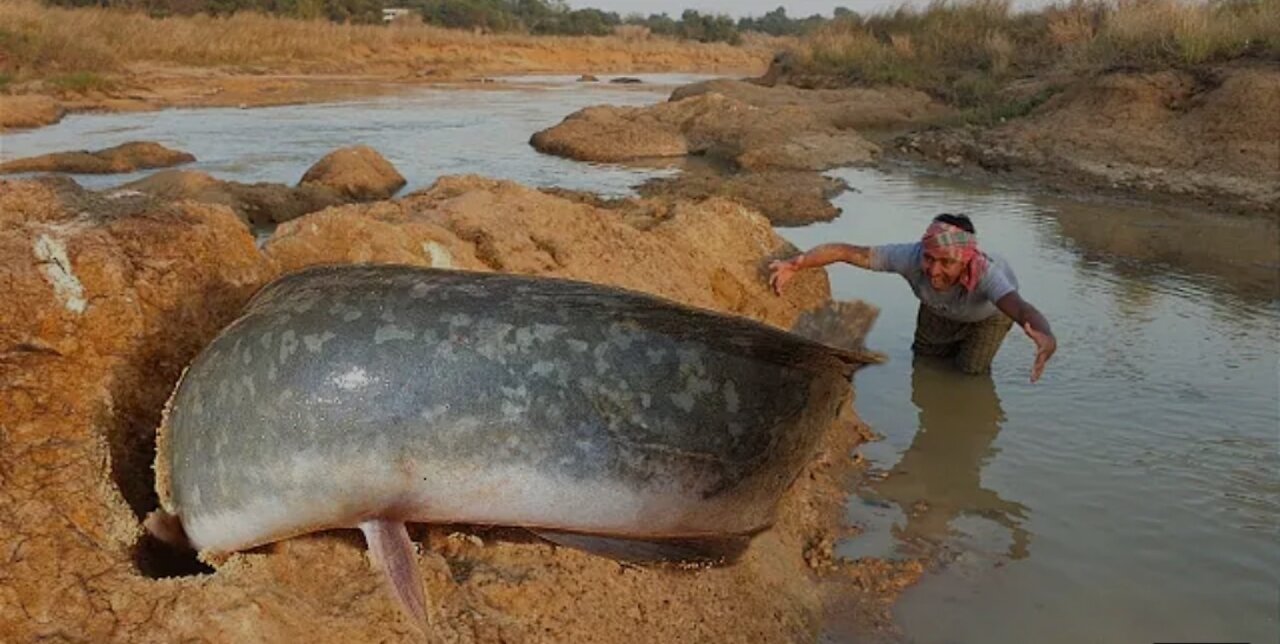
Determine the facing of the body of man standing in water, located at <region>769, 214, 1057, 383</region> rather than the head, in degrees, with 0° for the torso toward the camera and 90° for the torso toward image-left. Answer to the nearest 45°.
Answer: approximately 45°

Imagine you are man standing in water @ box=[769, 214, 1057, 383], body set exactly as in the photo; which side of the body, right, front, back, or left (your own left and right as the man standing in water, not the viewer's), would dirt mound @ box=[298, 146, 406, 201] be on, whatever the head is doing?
right

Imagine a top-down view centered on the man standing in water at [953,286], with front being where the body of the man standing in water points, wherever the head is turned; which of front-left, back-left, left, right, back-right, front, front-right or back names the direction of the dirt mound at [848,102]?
back-right

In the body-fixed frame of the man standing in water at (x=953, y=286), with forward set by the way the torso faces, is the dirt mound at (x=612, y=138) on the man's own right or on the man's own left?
on the man's own right

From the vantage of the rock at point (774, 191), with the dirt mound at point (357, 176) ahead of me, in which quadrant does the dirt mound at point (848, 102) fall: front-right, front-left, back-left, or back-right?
back-right

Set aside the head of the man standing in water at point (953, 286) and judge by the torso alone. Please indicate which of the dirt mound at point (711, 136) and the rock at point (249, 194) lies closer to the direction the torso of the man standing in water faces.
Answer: the rock

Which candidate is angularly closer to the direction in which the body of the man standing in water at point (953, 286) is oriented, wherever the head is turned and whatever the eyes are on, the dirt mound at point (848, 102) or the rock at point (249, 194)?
the rock

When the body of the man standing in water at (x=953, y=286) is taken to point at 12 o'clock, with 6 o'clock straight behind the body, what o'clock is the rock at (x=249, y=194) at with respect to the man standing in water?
The rock is roughly at 4 o'clock from the man standing in water.
